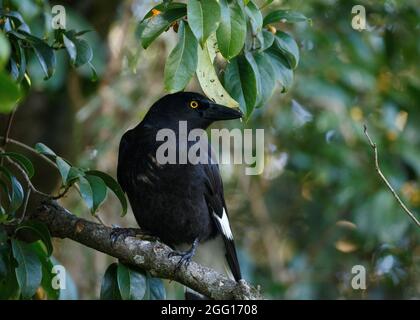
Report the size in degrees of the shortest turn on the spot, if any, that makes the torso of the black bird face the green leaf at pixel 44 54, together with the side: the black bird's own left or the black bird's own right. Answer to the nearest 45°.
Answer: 0° — it already faces it

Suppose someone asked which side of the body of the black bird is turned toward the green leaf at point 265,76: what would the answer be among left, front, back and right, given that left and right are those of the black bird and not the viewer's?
left

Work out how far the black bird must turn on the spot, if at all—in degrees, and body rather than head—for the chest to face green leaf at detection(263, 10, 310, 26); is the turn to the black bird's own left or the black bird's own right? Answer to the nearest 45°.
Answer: approximately 90° to the black bird's own left

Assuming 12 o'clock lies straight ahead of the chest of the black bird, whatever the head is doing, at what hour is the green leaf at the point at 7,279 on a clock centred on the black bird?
The green leaf is roughly at 12 o'clock from the black bird.

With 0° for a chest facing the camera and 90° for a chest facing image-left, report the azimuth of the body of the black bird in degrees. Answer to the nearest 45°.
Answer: approximately 45°

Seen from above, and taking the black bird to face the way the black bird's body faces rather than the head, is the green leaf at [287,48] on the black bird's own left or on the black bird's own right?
on the black bird's own left
